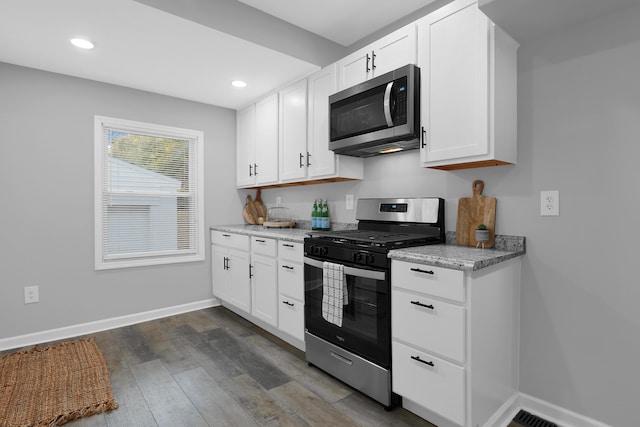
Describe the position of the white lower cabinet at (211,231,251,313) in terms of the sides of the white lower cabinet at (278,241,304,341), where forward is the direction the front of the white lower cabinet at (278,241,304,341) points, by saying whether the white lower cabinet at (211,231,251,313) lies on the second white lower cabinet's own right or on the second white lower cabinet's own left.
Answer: on the second white lower cabinet's own right

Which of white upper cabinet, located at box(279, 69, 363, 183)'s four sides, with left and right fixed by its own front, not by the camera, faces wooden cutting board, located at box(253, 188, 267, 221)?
right

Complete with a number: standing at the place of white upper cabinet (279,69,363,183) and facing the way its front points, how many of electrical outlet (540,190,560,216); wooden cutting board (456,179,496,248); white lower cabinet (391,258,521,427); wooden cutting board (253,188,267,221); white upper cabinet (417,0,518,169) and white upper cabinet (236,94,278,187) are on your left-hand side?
4

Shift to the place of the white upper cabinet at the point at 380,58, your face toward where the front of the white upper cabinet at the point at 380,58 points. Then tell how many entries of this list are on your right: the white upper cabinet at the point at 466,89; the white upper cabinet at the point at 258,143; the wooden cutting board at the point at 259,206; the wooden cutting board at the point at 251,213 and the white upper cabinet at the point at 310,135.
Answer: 4
